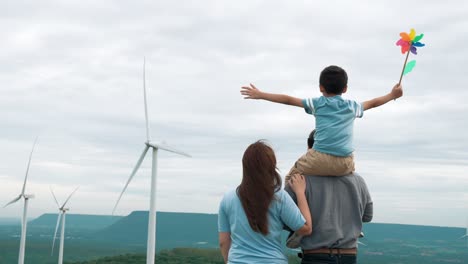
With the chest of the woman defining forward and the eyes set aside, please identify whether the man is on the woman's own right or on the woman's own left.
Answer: on the woman's own right

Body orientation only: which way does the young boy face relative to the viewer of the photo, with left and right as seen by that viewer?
facing away from the viewer

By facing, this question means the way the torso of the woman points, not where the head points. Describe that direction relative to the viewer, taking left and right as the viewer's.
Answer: facing away from the viewer

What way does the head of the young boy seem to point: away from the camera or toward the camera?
away from the camera

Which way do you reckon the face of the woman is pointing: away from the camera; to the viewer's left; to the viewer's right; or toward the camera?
away from the camera

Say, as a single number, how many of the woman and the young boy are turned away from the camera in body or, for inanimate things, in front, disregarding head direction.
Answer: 2
